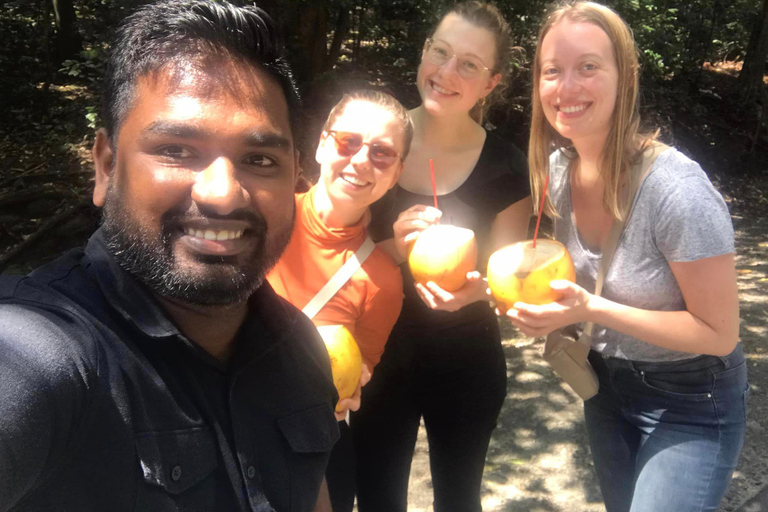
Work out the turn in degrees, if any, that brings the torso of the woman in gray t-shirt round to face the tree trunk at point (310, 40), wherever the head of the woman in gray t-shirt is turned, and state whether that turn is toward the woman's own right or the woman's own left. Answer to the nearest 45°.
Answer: approximately 90° to the woman's own right

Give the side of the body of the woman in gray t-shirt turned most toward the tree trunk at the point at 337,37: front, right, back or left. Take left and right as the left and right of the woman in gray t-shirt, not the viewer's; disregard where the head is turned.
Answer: right

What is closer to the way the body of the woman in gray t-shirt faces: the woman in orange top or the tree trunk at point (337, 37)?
the woman in orange top

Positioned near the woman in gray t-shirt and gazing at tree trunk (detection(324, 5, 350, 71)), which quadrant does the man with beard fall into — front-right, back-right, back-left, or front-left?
back-left

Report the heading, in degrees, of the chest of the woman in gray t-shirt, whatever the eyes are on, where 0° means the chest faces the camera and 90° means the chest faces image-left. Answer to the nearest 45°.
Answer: approximately 45°

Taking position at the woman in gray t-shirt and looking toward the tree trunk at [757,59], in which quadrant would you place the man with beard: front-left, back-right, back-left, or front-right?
back-left

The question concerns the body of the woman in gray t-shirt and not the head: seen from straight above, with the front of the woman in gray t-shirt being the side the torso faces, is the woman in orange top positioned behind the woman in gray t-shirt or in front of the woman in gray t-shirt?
in front

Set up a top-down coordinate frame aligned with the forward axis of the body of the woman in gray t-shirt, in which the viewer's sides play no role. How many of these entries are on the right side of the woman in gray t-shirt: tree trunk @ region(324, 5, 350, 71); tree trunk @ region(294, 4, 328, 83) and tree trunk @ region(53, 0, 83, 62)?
3

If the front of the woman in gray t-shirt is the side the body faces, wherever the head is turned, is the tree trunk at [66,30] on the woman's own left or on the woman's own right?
on the woman's own right
